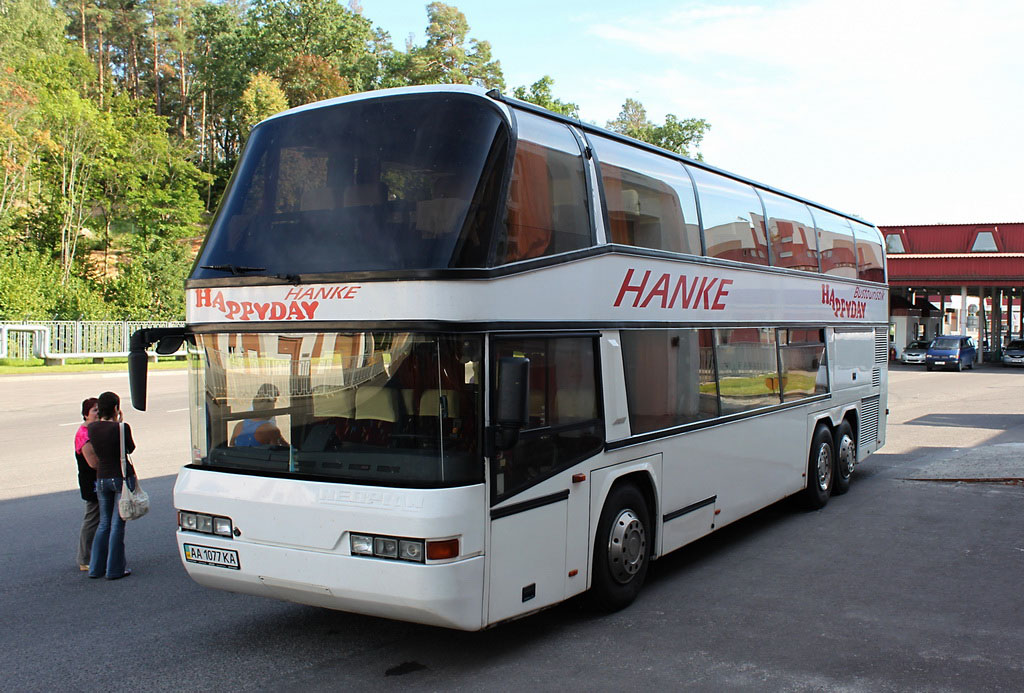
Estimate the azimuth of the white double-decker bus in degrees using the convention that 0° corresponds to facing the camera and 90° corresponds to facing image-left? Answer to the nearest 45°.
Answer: approximately 45°

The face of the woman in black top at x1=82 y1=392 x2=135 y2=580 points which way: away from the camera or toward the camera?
away from the camera

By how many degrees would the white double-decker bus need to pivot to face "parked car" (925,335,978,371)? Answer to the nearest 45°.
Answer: approximately 180°

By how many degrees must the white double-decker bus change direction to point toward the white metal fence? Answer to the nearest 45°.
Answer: approximately 90° to its right

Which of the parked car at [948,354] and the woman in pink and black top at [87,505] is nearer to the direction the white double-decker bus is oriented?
the woman in pink and black top
